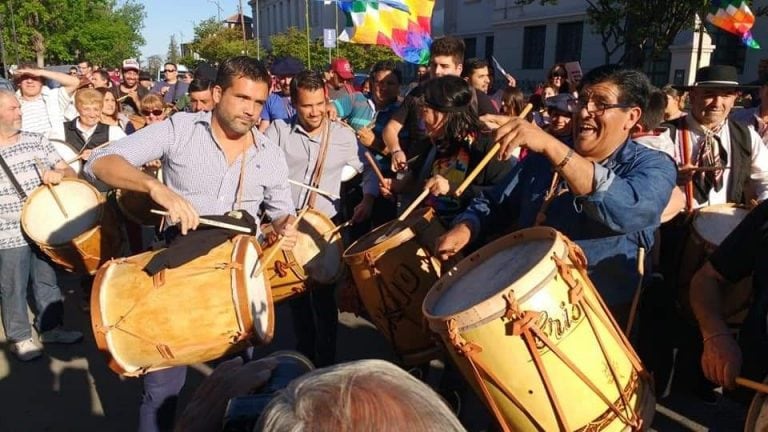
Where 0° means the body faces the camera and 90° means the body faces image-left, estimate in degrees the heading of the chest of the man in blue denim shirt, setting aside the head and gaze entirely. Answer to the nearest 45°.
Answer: approximately 45°

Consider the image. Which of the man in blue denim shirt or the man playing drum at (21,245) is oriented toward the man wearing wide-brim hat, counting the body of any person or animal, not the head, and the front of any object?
the man playing drum

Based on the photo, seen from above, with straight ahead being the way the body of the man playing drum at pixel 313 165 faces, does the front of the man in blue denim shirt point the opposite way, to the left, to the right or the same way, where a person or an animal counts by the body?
to the right

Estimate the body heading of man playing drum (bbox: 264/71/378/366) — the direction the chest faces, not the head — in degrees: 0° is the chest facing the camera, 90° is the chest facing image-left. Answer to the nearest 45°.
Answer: approximately 0°

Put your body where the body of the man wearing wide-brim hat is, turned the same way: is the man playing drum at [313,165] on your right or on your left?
on your right

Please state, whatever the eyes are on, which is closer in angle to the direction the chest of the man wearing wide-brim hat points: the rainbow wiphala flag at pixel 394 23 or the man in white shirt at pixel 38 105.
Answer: the man in white shirt

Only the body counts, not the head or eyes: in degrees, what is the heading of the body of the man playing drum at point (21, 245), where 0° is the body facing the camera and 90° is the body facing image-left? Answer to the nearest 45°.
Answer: approximately 315°

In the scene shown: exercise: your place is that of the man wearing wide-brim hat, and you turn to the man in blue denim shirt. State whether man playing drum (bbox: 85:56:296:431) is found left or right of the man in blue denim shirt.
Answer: right

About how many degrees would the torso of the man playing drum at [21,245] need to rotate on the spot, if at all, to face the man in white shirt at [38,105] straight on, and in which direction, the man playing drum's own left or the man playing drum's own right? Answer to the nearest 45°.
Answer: approximately 135° to the man playing drum's own left

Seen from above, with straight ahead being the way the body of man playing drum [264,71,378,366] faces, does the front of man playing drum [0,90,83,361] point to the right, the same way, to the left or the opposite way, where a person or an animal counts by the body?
to the left
